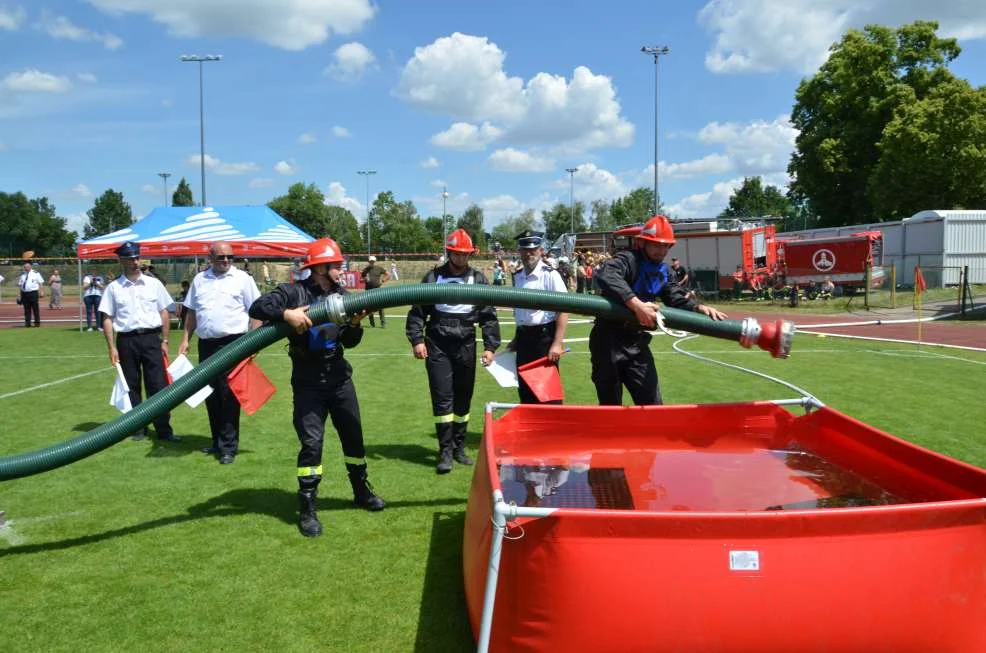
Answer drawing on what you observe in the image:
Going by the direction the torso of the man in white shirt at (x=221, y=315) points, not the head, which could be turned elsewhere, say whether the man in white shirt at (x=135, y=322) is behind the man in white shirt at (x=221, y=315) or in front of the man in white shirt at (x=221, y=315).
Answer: behind

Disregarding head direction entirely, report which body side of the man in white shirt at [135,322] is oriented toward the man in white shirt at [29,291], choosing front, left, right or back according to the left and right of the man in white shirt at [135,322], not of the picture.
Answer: back

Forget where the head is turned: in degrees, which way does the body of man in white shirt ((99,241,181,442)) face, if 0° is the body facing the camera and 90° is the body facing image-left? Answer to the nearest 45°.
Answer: approximately 0°

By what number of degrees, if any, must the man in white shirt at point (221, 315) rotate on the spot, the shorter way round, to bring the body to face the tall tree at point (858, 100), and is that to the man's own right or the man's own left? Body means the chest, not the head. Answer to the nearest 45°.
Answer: approximately 135° to the man's own left

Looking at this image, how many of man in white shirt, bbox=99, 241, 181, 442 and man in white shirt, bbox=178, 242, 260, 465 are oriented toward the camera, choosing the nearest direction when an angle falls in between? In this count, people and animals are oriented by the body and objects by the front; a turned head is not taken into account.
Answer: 2

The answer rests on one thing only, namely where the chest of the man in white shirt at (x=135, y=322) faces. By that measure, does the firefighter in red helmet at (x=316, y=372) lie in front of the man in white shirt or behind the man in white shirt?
in front

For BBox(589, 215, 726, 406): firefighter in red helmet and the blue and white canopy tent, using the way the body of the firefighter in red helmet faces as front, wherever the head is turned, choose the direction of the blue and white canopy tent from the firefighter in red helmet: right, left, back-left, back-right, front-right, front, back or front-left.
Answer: back

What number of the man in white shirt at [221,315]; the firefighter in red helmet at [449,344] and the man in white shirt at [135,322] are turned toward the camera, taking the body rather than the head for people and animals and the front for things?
3

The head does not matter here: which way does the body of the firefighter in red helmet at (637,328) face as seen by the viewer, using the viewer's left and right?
facing the viewer and to the right of the viewer

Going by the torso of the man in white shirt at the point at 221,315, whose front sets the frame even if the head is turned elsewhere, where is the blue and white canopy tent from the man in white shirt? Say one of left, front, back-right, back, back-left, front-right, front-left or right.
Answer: back
